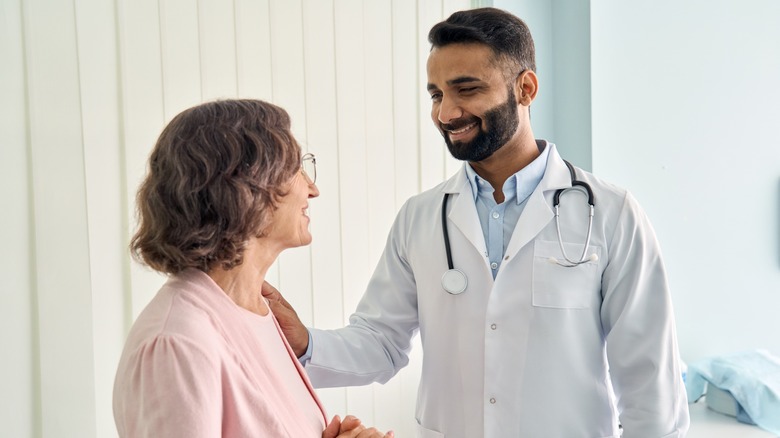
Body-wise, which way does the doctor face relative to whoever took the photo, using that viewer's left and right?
facing the viewer and to the left of the viewer

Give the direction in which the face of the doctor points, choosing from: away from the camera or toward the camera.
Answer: toward the camera

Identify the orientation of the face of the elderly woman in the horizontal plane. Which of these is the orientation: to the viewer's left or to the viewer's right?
to the viewer's right

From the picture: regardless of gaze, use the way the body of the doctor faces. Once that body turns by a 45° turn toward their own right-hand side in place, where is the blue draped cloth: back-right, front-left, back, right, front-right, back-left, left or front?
back-right
